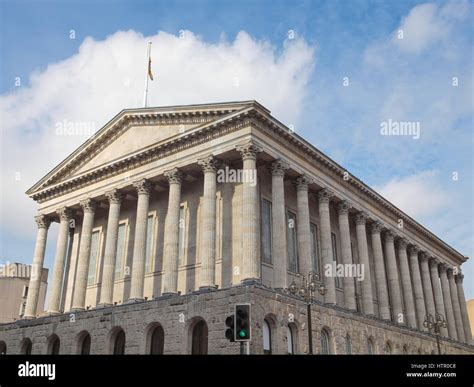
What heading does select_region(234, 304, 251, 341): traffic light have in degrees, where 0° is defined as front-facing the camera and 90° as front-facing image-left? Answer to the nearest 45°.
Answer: approximately 0°

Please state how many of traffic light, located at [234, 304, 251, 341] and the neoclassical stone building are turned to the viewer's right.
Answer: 0

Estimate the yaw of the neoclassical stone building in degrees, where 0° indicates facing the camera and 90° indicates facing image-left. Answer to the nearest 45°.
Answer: approximately 45°

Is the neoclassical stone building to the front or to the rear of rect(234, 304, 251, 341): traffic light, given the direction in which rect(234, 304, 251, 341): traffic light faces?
to the rear
